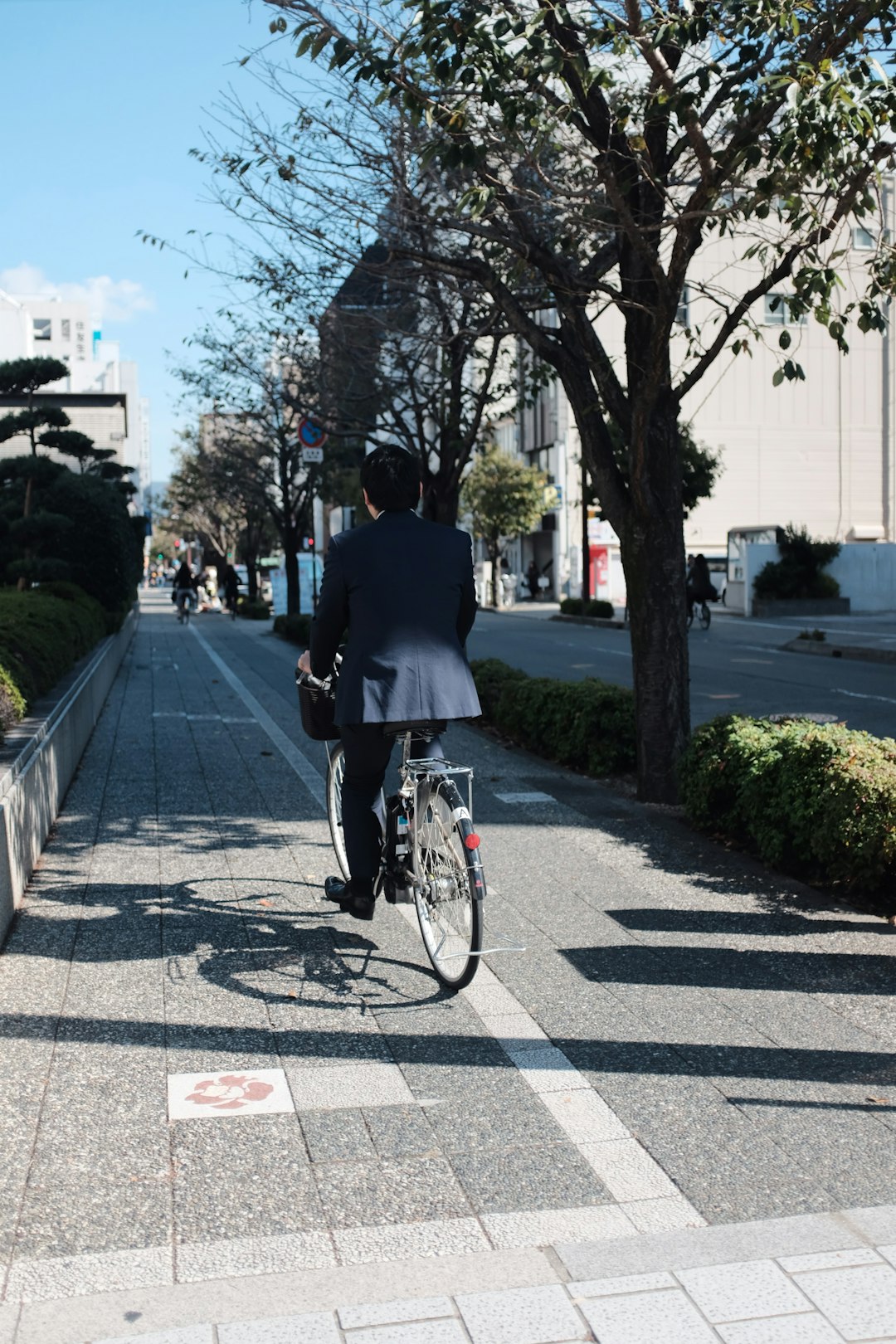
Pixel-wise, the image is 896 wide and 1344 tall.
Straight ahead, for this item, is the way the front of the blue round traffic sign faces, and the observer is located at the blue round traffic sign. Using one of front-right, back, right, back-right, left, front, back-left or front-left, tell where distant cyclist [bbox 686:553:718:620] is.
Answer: back-left

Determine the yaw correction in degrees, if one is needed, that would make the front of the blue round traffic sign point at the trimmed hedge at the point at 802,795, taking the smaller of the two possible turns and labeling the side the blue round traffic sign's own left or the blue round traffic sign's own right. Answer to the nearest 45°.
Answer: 0° — it already faces it

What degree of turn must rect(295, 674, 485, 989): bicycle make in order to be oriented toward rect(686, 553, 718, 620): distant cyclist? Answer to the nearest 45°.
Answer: approximately 45° to its right

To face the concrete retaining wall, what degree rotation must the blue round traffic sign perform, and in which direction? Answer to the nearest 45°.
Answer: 0° — it already faces it

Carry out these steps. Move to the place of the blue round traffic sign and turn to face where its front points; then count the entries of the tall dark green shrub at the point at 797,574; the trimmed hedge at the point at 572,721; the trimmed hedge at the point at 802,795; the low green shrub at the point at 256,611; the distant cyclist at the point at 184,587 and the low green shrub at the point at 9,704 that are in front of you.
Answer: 3

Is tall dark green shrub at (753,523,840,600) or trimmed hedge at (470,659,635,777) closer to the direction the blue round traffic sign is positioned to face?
the trimmed hedge

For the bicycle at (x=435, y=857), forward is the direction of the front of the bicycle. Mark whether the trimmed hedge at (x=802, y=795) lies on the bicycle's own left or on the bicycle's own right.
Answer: on the bicycle's own right

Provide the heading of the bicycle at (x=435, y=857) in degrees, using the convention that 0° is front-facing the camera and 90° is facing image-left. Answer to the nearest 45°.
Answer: approximately 135°
